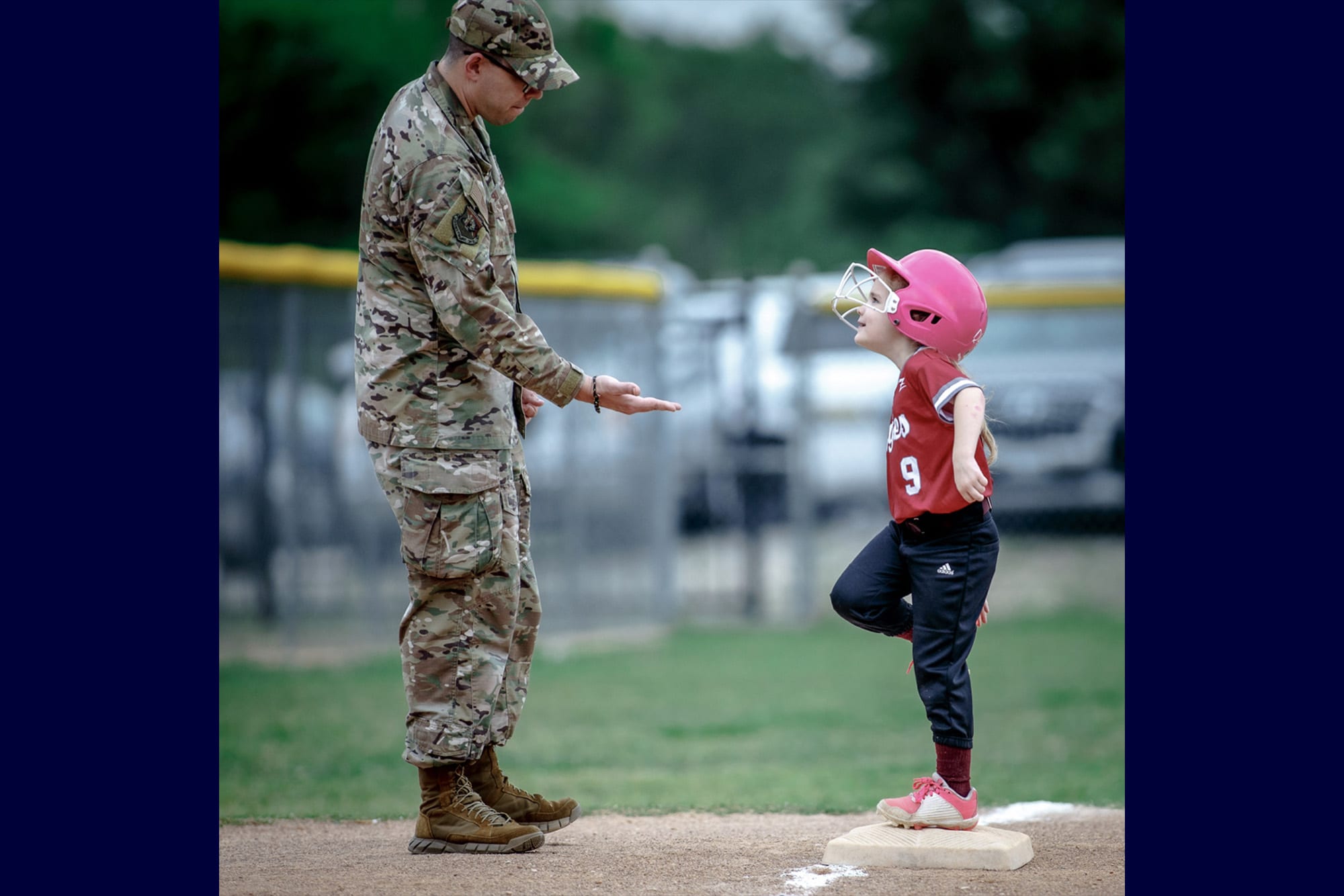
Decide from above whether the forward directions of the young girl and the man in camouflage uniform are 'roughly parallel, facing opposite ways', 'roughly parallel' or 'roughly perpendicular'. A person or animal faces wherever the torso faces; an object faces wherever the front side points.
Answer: roughly parallel, facing opposite ways

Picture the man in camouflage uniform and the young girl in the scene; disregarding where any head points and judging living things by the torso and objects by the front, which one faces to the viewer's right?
the man in camouflage uniform

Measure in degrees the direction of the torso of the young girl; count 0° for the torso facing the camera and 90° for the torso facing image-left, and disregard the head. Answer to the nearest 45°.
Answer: approximately 90°

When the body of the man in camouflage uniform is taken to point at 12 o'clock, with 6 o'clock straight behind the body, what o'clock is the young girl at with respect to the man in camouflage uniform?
The young girl is roughly at 12 o'clock from the man in camouflage uniform.

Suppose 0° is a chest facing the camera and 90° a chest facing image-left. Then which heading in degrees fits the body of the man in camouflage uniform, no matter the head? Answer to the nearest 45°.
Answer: approximately 270°

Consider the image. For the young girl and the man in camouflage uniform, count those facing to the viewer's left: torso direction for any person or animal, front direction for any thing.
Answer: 1

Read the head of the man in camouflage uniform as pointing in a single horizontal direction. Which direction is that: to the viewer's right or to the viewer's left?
to the viewer's right

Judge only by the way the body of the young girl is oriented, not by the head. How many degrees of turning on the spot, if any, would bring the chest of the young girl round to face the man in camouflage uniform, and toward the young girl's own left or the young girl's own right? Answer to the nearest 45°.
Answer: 0° — they already face them

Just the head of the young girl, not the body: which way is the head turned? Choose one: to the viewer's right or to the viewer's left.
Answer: to the viewer's left
